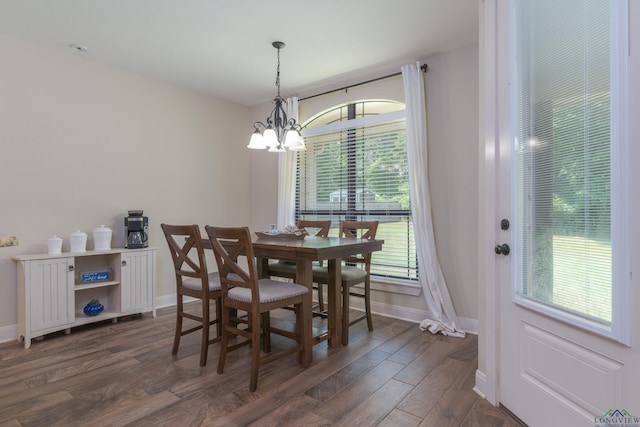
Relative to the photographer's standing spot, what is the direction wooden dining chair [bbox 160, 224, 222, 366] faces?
facing away from the viewer and to the right of the viewer

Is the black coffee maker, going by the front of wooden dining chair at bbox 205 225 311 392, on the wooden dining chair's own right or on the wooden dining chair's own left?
on the wooden dining chair's own left

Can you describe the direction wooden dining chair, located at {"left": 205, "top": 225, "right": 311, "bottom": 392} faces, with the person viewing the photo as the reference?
facing away from the viewer and to the right of the viewer

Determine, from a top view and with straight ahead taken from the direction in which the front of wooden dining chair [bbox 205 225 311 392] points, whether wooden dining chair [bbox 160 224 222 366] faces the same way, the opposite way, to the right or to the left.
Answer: the same way

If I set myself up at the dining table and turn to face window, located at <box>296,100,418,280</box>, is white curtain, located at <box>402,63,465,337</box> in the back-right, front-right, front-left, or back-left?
front-right

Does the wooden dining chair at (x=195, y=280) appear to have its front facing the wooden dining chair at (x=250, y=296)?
no

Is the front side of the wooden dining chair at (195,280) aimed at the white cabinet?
no

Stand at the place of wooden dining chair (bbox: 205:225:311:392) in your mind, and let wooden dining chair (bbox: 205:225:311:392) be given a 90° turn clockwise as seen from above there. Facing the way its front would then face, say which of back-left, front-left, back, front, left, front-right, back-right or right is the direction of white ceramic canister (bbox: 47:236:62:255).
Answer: back

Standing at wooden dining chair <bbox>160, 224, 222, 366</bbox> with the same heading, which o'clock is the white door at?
The white door is roughly at 3 o'clock from the wooden dining chair.

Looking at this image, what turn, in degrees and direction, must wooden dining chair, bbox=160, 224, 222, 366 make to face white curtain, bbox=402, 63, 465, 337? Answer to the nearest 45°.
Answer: approximately 45° to its right

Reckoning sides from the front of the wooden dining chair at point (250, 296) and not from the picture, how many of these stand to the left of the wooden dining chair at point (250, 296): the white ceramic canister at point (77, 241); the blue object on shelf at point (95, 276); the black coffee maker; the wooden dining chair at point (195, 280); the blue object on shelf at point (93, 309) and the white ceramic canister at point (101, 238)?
6

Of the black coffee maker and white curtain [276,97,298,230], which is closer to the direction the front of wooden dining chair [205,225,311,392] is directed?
the white curtain

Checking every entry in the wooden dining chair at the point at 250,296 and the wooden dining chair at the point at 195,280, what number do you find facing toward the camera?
0

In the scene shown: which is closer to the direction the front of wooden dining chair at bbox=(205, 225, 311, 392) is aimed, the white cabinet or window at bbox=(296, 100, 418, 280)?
the window

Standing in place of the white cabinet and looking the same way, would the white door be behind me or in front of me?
in front

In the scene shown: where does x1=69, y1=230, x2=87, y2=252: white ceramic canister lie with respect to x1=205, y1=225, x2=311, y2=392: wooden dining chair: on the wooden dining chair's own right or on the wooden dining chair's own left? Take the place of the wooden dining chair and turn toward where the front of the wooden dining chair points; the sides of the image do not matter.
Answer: on the wooden dining chair's own left

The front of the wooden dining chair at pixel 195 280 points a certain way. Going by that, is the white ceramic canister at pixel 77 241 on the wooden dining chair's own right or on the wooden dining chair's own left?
on the wooden dining chair's own left

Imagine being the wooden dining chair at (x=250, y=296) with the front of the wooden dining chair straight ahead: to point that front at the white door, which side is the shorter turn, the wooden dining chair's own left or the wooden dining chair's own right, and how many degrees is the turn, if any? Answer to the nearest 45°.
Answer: approximately 90° to the wooden dining chair's own right

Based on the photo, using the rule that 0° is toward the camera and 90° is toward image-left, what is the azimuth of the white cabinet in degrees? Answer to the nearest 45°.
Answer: approximately 315°

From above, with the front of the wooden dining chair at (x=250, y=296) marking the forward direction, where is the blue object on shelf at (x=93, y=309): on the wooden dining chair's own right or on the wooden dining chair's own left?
on the wooden dining chair's own left

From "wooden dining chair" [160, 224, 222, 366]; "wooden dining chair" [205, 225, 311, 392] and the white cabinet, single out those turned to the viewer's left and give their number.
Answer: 0
